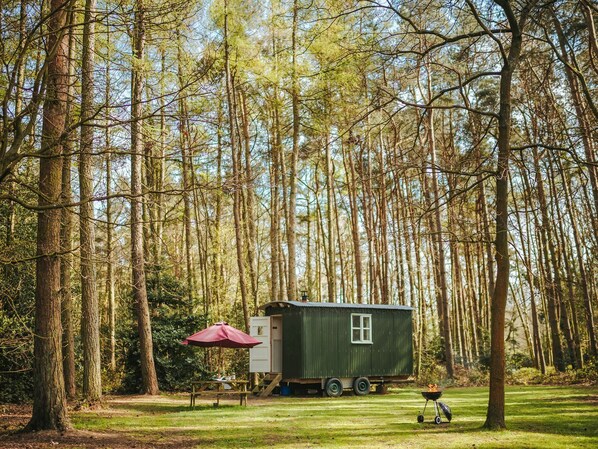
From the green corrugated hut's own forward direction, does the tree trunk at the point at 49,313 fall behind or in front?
in front

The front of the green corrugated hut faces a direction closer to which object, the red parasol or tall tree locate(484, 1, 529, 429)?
the red parasol

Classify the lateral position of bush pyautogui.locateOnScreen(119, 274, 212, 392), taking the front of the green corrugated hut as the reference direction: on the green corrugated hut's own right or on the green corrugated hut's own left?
on the green corrugated hut's own right

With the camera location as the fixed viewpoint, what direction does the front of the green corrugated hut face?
facing the viewer and to the left of the viewer

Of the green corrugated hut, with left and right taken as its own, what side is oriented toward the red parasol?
front

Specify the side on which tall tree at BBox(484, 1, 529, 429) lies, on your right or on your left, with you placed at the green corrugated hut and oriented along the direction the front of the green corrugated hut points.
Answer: on your left
